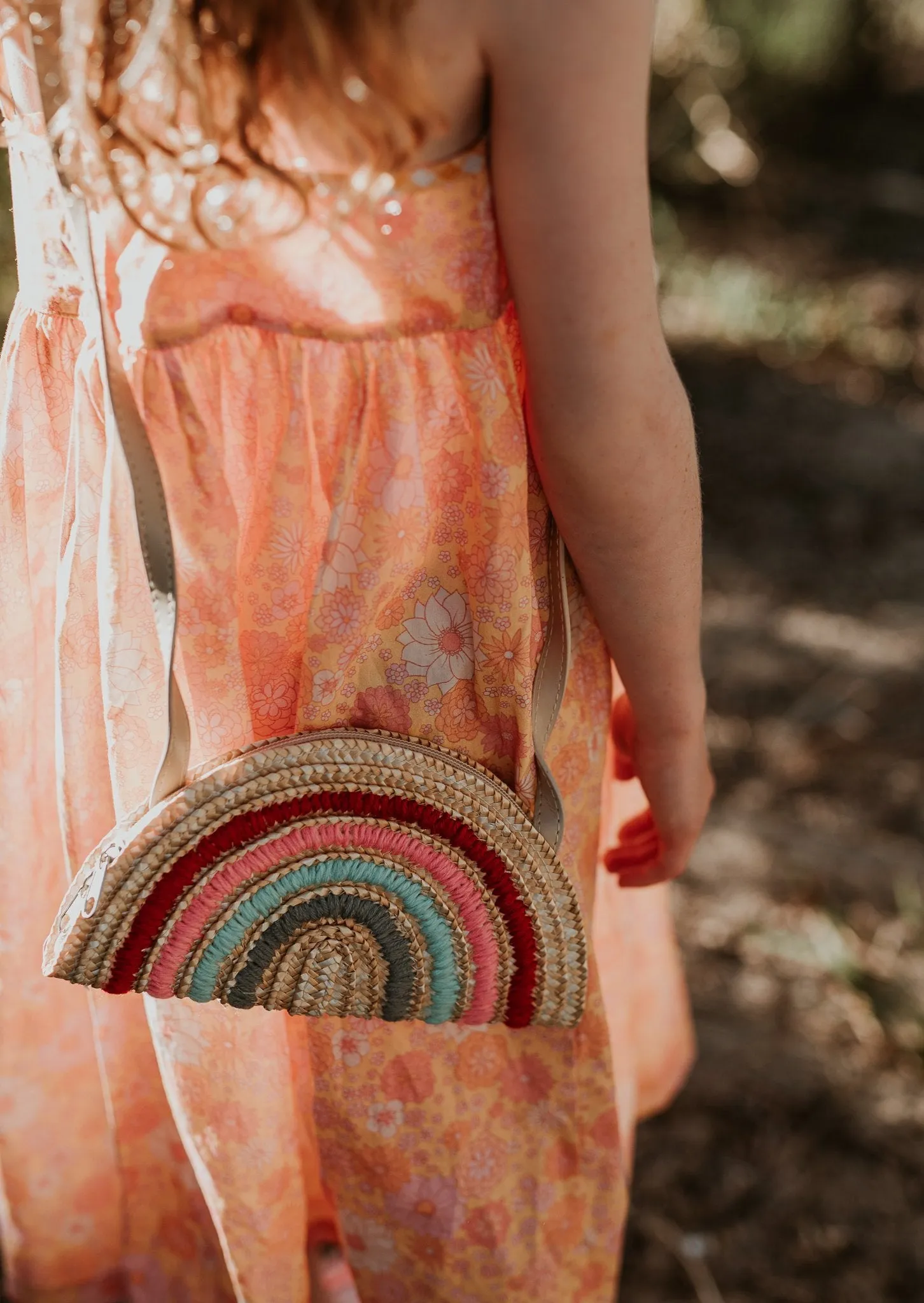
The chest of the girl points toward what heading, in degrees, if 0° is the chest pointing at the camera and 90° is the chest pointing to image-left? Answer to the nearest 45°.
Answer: approximately 180°
